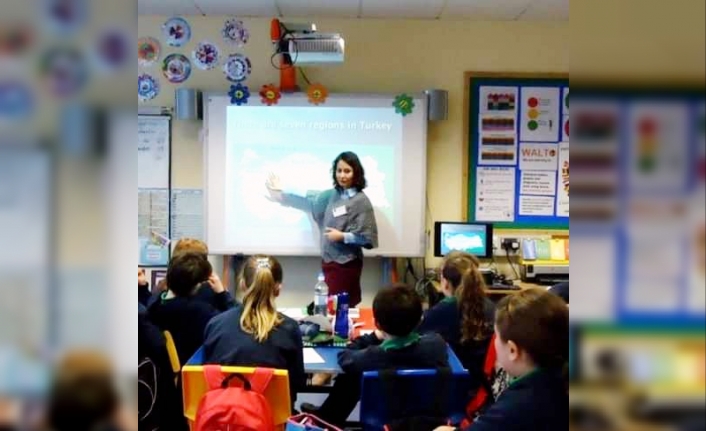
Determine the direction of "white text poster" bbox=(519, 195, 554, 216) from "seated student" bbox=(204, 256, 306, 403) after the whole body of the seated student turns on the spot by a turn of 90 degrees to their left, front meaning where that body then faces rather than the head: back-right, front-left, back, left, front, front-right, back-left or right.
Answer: back-right

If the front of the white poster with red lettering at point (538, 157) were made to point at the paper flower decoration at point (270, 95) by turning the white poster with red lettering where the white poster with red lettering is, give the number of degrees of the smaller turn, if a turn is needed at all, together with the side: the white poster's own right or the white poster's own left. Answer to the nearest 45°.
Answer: approximately 90° to the white poster's own right

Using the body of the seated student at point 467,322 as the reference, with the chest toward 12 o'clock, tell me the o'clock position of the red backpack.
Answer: The red backpack is roughly at 9 o'clock from the seated student.

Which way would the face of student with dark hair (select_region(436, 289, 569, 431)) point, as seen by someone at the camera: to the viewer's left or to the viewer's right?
to the viewer's left

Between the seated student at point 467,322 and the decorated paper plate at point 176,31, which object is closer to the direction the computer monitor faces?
the seated student

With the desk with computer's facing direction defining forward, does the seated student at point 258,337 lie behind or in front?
in front

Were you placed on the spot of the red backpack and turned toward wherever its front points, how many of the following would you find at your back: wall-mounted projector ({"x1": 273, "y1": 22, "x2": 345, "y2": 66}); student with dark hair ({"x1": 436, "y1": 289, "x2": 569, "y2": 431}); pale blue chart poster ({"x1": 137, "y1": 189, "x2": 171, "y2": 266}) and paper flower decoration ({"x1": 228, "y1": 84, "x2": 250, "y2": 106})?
3

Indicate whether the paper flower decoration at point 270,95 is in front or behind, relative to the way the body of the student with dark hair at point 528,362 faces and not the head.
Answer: in front

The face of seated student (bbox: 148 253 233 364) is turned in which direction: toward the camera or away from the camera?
away from the camera
